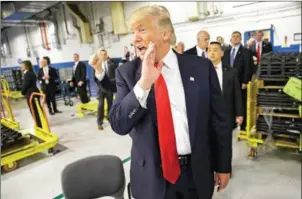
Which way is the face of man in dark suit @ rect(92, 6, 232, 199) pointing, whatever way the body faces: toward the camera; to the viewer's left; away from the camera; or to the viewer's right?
to the viewer's left

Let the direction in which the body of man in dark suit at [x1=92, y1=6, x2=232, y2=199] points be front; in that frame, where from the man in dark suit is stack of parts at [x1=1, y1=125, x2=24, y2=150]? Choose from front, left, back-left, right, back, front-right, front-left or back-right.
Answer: back-right

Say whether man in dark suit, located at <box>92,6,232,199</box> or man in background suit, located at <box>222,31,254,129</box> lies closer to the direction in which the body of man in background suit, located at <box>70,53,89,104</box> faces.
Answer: the man in dark suit

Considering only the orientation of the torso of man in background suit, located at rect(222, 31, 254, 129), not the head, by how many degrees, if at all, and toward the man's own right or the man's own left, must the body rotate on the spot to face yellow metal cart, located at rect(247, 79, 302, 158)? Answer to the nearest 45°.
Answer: approximately 45° to the man's own left

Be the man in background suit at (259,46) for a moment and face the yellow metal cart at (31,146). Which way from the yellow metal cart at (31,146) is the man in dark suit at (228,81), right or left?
left

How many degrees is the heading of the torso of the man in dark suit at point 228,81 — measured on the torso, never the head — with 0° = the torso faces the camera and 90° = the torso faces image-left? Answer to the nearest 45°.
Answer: approximately 45°

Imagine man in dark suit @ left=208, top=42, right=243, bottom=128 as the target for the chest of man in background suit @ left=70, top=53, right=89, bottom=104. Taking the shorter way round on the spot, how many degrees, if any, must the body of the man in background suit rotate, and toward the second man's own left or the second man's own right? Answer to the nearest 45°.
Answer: approximately 90° to the second man's own left
